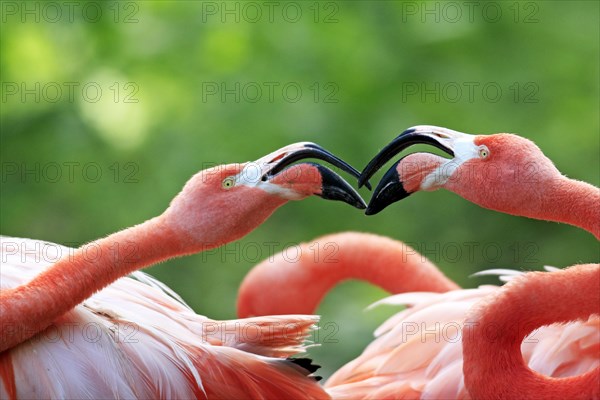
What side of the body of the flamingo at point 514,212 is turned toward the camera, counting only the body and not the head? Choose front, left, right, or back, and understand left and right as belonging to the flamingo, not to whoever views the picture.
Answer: left

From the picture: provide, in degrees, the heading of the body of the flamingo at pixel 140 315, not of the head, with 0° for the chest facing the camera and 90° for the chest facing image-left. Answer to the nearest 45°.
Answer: approximately 90°

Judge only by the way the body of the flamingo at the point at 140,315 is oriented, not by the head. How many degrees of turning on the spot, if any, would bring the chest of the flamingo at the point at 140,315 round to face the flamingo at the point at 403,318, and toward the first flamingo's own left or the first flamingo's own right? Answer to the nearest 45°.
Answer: approximately 135° to the first flamingo's own right

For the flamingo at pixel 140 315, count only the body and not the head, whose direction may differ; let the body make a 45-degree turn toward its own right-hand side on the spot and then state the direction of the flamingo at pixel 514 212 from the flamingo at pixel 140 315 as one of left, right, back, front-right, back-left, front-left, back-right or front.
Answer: back-right
